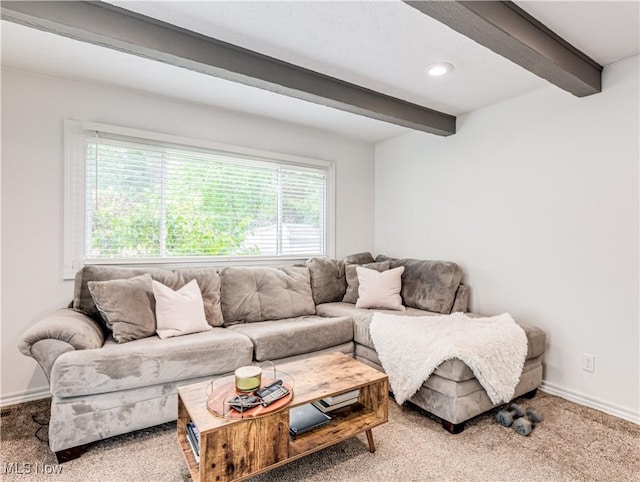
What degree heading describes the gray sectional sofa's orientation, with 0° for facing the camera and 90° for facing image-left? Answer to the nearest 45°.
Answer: approximately 315°

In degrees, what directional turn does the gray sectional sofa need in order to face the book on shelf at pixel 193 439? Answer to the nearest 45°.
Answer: approximately 45° to its right

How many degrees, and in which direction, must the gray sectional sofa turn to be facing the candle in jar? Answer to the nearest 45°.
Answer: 0° — it already faces it
